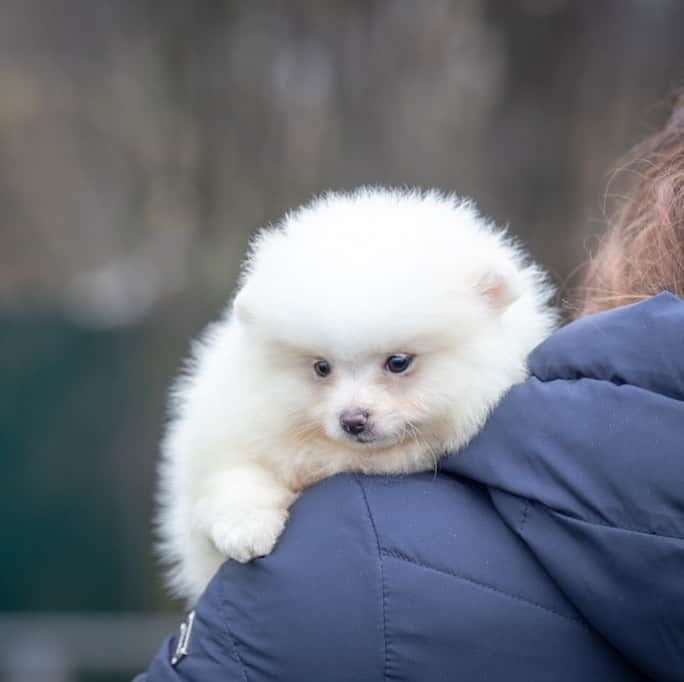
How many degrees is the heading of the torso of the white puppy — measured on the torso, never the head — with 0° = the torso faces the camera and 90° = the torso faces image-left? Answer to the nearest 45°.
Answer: approximately 0°
